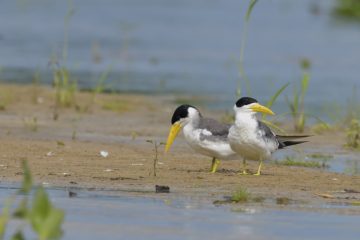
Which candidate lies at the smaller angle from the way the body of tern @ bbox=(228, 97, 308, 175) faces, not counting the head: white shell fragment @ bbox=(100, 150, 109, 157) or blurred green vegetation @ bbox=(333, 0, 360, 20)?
the white shell fragment

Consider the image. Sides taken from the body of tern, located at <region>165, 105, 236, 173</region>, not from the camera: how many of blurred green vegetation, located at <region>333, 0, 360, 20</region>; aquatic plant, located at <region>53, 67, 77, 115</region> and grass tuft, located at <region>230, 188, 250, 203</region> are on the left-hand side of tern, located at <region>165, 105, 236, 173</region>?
1

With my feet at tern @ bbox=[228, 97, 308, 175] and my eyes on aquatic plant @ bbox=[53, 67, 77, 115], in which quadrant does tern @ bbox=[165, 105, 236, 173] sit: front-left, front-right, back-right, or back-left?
front-left

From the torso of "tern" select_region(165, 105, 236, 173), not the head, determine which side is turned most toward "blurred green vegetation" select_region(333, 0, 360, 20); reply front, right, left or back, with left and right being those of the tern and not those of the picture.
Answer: right

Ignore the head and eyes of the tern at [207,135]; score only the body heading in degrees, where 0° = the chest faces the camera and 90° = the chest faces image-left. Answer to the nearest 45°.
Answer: approximately 90°

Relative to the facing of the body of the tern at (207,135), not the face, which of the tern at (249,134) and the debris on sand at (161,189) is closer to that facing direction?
the debris on sand

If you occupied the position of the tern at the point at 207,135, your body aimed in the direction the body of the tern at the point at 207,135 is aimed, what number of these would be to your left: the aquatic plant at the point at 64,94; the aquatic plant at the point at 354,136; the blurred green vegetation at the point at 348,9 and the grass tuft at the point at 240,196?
1

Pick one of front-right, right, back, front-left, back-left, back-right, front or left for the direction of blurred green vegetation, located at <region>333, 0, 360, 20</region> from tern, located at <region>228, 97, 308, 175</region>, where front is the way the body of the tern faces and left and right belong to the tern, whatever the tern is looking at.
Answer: back-right

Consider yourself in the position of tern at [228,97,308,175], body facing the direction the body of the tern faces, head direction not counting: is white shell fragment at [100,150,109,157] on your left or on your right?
on your right

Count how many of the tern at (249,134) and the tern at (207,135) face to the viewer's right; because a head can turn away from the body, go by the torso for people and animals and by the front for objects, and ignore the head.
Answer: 0

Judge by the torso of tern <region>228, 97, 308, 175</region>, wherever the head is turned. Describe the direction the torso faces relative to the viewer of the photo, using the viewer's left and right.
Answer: facing the viewer and to the left of the viewer
